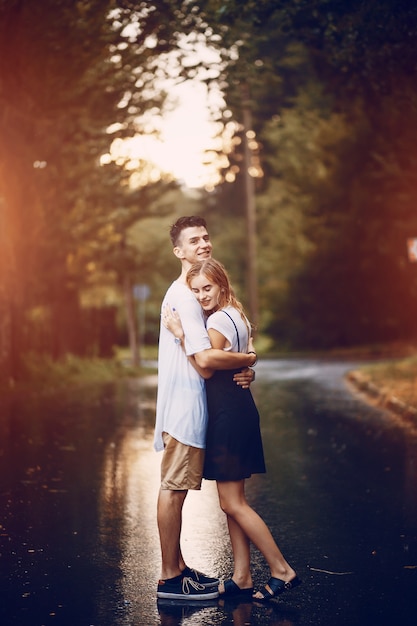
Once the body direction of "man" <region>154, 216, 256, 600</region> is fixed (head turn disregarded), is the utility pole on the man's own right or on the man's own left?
on the man's own left

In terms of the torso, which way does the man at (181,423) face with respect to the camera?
to the viewer's right

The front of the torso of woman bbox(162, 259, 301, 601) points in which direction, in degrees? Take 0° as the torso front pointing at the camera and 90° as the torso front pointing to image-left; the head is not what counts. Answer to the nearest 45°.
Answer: approximately 90°

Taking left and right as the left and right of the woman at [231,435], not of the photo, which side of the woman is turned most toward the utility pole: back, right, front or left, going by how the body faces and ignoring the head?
right

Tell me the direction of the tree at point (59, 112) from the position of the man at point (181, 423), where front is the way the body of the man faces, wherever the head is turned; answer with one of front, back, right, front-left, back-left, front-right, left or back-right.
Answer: left

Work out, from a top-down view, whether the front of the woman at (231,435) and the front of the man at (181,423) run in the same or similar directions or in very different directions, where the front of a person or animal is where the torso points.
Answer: very different directions

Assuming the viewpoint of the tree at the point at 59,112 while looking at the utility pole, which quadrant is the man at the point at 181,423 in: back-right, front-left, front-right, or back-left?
back-right

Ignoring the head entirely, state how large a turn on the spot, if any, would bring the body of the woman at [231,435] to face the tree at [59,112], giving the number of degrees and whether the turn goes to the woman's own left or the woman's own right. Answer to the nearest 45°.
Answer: approximately 90° to the woman's own right

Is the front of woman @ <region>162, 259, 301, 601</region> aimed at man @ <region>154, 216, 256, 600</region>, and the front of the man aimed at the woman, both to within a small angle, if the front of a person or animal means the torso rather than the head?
yes

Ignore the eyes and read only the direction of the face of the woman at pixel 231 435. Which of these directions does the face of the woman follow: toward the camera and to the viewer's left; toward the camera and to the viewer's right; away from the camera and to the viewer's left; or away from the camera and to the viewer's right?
toward the camera and to the viewer's left
